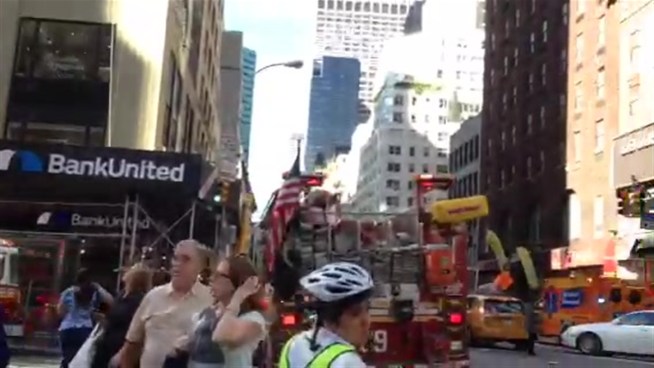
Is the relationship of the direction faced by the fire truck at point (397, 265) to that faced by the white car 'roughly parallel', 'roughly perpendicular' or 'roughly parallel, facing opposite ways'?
roughly perpendicular

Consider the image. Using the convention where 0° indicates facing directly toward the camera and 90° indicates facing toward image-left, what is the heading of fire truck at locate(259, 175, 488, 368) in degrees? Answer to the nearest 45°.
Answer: approximately 180°

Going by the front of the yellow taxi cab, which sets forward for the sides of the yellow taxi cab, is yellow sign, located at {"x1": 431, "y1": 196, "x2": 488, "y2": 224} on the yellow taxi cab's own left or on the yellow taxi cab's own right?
on the yellow taxi cab's own left

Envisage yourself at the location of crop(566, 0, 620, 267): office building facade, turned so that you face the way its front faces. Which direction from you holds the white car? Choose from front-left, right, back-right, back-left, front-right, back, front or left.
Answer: front-left

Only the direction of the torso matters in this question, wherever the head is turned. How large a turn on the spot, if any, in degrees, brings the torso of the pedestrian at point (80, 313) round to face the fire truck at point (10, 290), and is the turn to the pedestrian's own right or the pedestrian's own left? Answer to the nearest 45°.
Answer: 0° — they already face it

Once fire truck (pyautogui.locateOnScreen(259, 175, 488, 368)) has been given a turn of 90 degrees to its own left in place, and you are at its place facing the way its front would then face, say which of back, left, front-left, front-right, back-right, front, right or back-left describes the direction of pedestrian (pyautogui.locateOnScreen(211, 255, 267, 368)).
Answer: left

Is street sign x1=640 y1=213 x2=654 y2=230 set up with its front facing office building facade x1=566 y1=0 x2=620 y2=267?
no

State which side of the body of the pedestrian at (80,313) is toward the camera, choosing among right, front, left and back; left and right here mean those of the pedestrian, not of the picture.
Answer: back

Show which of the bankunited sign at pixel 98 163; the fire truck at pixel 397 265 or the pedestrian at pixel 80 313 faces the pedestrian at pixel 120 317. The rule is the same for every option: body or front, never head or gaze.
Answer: the bankunited sign

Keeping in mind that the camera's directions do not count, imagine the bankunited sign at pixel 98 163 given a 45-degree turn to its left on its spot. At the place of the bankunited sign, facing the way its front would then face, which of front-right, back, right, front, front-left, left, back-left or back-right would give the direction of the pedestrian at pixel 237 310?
front-right

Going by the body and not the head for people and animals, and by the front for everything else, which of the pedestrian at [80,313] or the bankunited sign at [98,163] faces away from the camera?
the pedestrian

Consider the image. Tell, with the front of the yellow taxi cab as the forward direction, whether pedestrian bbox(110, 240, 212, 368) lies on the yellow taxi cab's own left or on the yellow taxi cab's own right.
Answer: on the yellow taxi cab's own left

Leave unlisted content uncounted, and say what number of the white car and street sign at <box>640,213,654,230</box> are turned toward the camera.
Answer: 1
